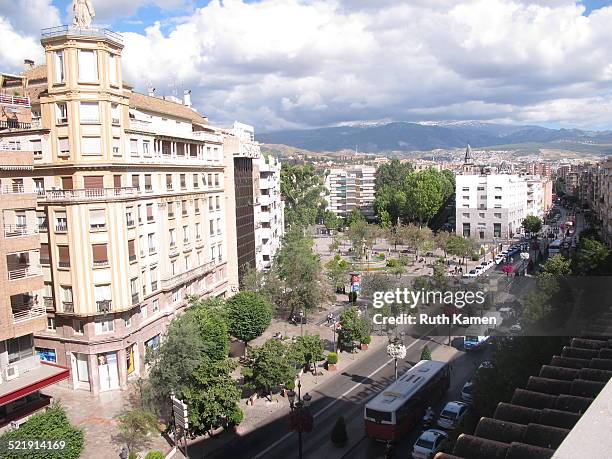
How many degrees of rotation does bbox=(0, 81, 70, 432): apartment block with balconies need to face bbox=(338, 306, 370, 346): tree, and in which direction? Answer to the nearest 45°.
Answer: approximately 45° to its left

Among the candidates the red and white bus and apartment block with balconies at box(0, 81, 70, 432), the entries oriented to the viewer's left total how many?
0

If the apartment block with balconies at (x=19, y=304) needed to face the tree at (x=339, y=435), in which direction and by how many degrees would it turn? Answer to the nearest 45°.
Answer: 0° — it already faces it

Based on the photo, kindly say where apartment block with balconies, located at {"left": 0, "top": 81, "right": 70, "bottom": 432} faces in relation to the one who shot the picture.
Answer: facing the viewer and to the right of the viewer

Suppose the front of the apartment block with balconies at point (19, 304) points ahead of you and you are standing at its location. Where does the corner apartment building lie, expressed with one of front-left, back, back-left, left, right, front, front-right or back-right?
left

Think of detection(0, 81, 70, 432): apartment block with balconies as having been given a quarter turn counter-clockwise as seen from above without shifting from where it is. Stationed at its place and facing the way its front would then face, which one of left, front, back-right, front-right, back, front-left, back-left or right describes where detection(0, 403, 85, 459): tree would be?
back-right

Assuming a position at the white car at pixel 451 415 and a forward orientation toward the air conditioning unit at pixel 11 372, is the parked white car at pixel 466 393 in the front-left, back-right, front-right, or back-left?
back-right

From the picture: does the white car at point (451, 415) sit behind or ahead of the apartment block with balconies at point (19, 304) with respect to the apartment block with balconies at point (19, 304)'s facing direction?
ahead

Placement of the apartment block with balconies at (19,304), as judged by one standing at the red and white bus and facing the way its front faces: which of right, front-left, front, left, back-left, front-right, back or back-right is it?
back-left

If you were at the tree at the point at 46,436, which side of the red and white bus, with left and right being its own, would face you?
back

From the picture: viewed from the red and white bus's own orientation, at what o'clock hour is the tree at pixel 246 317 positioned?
The tree is roughly at 9 o'clock from the red and white bus.

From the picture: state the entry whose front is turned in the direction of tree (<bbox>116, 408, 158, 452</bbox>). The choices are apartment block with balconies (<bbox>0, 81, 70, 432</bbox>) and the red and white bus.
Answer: the apartment block with balconies

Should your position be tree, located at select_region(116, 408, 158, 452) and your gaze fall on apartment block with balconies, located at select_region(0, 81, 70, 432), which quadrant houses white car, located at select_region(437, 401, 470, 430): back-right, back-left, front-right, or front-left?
back-right

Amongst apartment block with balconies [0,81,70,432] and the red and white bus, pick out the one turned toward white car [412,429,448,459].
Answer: the apartment block with balconies

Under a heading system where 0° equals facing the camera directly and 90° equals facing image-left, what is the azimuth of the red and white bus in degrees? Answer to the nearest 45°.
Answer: approximately 225°
